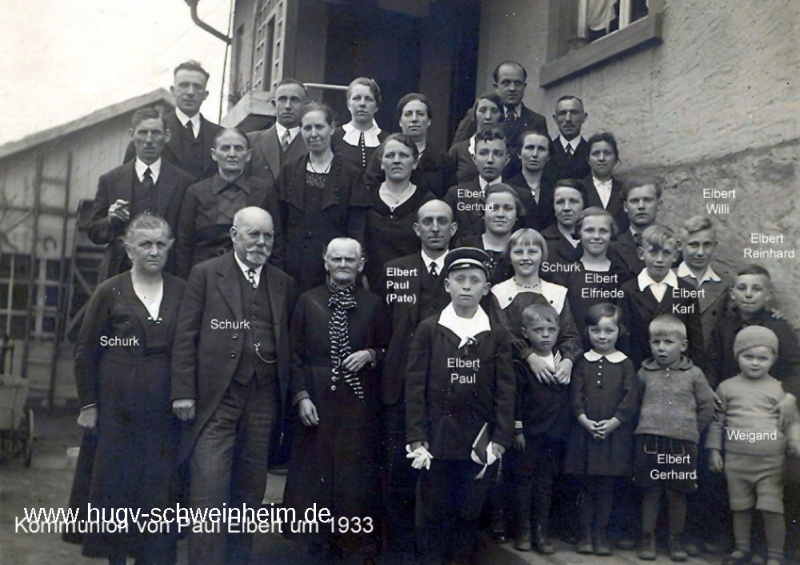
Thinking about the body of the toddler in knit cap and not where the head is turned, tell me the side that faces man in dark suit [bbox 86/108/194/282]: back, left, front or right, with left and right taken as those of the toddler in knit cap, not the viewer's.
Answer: right

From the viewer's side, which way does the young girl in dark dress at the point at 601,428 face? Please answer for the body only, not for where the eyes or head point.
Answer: toward the camera

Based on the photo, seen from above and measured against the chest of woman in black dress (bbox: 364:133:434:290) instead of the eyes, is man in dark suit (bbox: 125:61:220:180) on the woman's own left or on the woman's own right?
on the woman's own right

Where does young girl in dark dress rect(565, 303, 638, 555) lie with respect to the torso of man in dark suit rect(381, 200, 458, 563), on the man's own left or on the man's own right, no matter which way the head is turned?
on the man's own left

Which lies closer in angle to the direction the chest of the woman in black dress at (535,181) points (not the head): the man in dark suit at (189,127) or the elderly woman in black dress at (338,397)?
the elderly woman in black dress

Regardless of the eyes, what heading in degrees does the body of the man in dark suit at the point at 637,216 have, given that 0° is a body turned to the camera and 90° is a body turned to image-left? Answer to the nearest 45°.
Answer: approximately 0°

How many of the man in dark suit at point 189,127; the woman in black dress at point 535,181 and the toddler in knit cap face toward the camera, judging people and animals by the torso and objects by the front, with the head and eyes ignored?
3

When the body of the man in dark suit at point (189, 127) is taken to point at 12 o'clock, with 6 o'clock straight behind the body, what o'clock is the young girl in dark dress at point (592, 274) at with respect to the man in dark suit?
The young girl in dark dress is roughly at 10 o'clock from the man in dark suit.

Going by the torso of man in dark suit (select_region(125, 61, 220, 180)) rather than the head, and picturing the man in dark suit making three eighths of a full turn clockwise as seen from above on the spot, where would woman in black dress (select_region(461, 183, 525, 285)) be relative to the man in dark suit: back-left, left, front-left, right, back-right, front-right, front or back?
back

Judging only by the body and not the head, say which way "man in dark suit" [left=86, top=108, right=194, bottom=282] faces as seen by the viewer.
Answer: toward the camera

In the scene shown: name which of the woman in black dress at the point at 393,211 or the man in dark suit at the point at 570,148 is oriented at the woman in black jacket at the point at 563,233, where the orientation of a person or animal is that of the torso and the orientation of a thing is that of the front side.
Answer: the man in dark suit
